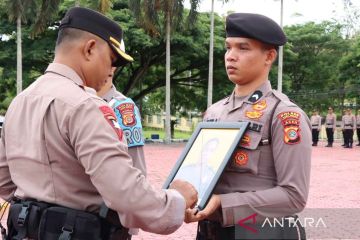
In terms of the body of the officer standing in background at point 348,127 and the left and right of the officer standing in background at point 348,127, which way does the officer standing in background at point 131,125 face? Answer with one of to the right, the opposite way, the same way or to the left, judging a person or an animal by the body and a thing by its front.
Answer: the same way

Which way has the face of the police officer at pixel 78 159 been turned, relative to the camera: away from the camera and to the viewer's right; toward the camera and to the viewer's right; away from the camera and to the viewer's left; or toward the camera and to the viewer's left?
away from the camera and to the viewer's right

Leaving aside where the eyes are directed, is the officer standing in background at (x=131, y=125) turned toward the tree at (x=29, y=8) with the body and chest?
no

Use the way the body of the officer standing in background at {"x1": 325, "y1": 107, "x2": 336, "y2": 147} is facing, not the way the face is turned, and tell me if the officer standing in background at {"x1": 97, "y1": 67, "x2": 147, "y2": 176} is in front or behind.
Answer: in front

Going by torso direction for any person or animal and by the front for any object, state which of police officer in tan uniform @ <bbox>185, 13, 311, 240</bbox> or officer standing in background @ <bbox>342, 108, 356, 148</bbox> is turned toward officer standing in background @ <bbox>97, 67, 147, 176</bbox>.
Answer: officer standing in background @ <bbox>342, 108, 356, 148</bbox>

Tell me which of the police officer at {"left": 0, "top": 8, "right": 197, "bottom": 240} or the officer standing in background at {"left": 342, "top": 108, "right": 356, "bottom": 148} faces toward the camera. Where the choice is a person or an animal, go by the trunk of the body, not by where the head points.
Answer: the officer standing in background

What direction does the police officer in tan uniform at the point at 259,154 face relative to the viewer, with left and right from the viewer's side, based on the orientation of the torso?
facing the viewer and to the left of the viewer

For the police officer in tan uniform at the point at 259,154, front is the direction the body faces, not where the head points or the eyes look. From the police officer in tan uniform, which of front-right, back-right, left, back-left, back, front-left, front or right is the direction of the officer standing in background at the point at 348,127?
back-right

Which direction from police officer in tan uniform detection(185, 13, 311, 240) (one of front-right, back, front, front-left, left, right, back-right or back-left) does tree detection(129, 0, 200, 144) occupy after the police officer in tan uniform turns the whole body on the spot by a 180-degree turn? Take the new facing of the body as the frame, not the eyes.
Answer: front-left

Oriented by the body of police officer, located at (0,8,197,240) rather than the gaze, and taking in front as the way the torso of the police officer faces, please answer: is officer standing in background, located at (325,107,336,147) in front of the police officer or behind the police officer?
in front

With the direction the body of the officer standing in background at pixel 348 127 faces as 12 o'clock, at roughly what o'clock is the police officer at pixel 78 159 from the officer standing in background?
The police officer is roughly at 12 o'clock from the officer standing in background.

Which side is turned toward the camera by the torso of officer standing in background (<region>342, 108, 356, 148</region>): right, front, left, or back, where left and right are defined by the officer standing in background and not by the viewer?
front

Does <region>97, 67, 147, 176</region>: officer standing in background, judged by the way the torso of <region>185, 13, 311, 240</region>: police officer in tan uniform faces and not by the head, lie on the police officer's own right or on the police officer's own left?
on the police officer's own right

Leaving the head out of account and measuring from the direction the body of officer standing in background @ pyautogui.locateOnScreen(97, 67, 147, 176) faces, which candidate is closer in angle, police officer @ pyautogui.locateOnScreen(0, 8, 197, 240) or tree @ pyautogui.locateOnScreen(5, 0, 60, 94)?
the police officer

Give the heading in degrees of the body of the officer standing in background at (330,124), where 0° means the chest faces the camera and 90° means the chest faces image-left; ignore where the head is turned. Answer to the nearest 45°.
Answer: approximately 45°

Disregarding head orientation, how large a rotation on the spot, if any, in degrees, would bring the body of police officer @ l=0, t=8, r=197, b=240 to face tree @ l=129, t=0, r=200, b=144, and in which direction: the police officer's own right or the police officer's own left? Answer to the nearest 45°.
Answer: approximately 45° to the police officer's own left

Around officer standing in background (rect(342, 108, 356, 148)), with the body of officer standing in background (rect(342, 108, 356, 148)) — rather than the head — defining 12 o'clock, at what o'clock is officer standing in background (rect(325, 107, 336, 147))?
officer standing in background (rect(325, 107, 336, 147)) is roughly at 4 o'clock from officer standing in background (rect(342, 108, 356, 148)).

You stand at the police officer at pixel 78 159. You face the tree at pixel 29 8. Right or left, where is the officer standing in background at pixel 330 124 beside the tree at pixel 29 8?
right
